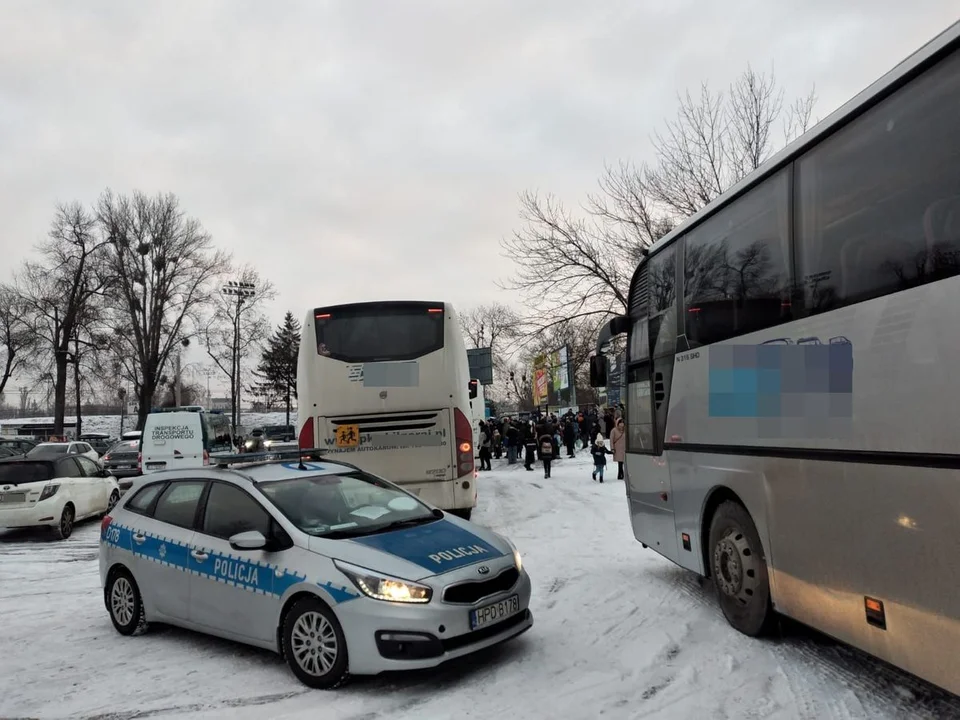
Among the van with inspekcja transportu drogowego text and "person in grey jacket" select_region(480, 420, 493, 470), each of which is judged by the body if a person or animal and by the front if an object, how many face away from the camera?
2

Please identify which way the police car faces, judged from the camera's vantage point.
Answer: facing the viewer and to the right of the viewer

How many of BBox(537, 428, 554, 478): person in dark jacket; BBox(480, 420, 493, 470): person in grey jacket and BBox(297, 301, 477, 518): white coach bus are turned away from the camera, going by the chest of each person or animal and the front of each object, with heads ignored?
3

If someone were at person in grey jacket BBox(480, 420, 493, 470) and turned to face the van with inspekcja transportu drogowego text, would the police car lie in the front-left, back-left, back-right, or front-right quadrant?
front-left

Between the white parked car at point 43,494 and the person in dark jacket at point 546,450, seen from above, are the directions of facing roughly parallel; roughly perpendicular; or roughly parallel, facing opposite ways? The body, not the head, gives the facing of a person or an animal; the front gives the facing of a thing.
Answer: roughly parallel

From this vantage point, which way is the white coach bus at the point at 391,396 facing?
away from the camera

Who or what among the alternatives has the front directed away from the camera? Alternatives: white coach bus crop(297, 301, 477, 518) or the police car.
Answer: the white coach bus

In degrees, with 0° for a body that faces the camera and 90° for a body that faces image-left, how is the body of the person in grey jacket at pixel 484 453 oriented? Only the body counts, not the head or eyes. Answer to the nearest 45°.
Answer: approximately 180°

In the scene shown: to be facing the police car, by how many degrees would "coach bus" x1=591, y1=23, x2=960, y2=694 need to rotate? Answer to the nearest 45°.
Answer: approximately 45° to its left

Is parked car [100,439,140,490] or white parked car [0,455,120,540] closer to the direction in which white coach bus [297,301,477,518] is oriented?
the parked car

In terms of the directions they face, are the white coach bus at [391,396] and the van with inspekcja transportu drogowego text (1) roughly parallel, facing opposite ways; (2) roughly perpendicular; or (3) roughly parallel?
roughly parallel

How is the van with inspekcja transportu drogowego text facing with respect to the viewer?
away from the camera

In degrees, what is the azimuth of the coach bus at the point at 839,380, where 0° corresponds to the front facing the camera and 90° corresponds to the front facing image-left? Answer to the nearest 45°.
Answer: approximately 135°

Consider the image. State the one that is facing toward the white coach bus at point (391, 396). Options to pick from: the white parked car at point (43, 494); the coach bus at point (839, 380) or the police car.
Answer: the coach bus
